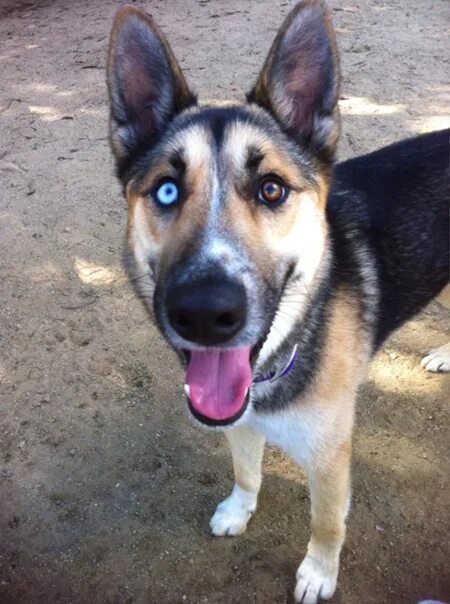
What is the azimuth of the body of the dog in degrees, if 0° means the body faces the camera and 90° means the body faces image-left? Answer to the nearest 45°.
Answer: approximately 45°
